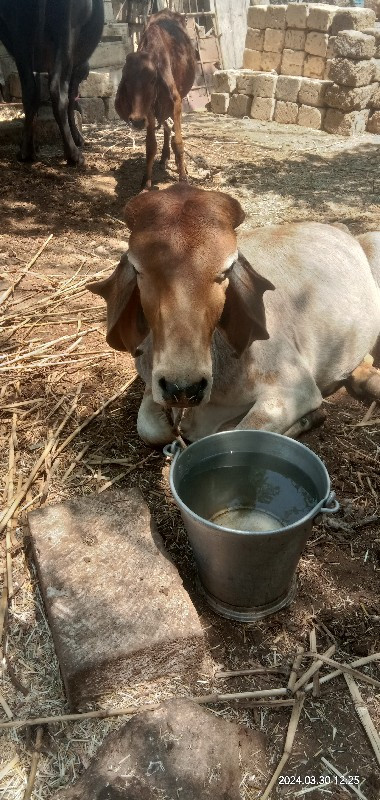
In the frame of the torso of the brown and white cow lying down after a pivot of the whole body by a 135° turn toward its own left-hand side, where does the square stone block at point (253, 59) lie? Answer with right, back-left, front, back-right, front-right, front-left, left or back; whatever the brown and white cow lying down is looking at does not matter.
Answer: left

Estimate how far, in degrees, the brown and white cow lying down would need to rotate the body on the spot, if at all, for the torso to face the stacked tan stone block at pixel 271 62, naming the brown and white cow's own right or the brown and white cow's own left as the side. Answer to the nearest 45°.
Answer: approximately 135° to the brown and white cow's own right

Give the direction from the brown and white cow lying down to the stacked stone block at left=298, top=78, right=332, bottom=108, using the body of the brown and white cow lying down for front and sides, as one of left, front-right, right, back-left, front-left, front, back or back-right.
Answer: back-right

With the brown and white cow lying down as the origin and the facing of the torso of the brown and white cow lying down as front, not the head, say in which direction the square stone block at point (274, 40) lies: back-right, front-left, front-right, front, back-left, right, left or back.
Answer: back-right

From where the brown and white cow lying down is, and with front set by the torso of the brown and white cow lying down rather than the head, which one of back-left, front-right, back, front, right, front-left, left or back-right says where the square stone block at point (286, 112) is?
back-right

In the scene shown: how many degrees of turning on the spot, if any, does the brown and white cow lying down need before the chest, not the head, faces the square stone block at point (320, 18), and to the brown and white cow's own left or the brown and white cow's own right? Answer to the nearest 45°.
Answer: approximately 135° to the brown and white cow's own right

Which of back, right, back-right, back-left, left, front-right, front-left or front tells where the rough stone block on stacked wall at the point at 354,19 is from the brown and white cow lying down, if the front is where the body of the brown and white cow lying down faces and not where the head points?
back-right

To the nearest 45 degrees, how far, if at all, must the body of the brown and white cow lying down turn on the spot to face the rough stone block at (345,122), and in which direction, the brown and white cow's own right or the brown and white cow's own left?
approximately 135° to the brown and white cow's own right

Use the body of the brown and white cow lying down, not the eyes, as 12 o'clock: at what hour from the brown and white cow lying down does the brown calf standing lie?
The brown calf standing is roughly at 4 o'clock from the brown and white cow lying down.

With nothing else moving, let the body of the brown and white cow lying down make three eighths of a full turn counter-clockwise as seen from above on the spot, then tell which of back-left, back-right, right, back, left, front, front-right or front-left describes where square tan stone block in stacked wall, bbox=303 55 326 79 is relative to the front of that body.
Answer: left

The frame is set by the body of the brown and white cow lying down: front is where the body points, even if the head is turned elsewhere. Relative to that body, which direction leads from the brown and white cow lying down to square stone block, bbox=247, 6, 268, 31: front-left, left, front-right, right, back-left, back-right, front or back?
back-right
